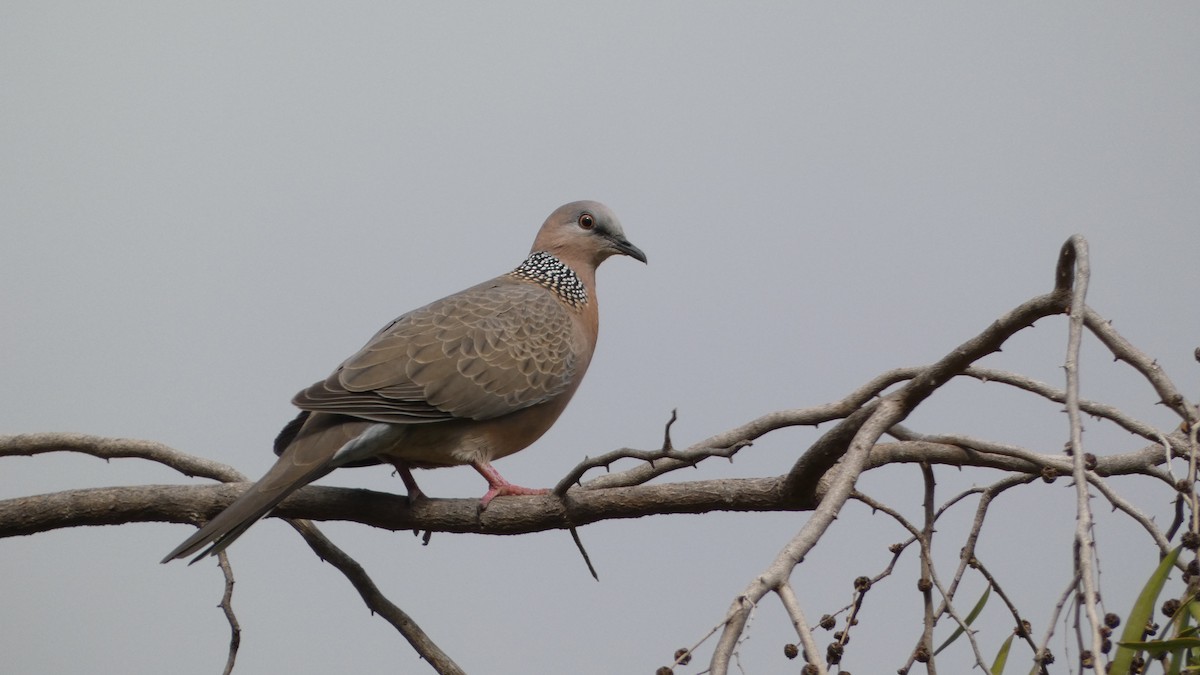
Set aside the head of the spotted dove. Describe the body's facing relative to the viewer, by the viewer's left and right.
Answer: facing to the right of the viewer
